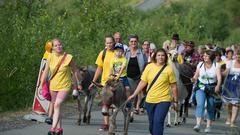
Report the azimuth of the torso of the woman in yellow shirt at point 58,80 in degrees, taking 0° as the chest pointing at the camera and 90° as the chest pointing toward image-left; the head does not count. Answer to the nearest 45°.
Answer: approximately 0°

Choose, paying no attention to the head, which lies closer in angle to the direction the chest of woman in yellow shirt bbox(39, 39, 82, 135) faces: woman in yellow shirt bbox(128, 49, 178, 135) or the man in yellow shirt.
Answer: the woman in yellow shirt

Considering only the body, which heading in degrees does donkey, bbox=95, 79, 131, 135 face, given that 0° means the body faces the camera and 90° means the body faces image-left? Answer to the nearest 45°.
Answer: approximately 45°

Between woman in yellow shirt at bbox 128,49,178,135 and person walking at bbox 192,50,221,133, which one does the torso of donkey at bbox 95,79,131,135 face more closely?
the woman in yellow shirt

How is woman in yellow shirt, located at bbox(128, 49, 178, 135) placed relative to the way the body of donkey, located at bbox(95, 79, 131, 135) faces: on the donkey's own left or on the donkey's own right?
on the donkey's own left

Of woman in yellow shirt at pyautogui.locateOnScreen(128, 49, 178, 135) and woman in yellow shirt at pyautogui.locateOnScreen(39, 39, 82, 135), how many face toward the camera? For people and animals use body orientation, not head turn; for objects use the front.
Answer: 2
